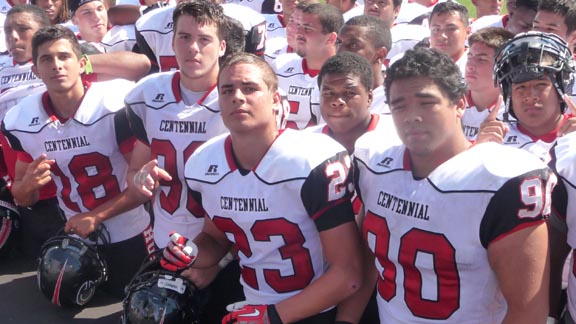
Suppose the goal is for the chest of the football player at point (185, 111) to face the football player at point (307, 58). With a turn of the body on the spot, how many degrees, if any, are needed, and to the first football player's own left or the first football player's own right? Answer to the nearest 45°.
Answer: approximately 135° to the first football player's own left

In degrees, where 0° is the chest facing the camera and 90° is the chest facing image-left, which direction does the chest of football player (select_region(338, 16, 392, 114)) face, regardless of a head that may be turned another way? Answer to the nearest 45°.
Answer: approximately 45°

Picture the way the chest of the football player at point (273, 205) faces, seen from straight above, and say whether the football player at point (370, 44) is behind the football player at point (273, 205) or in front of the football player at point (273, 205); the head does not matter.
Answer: behind

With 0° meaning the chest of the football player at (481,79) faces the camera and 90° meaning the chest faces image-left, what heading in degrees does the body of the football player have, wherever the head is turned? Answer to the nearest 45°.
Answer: approximately 45°

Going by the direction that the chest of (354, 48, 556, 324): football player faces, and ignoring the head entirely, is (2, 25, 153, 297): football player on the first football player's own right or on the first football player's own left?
on the first football player's own right

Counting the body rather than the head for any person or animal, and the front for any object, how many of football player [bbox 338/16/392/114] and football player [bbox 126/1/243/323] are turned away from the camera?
0

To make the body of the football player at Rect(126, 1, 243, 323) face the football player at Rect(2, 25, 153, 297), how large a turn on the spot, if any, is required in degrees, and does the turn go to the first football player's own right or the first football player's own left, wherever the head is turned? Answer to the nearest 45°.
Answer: approximately 135° to the first football player's own right
